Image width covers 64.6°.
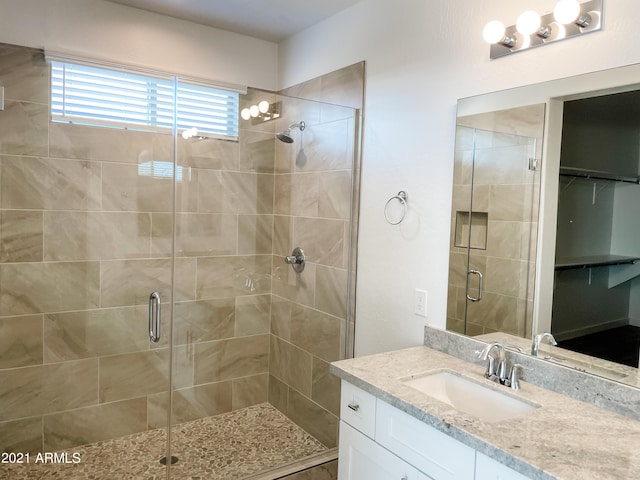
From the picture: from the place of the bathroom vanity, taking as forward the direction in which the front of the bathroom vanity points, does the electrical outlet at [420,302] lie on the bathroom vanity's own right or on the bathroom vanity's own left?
on the bathroom vanity's own right

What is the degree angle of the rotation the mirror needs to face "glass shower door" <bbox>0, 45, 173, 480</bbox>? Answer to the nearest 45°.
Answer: approximately 45° to its right

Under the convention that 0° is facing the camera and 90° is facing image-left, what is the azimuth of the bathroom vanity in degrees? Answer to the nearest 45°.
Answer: approximately 45°

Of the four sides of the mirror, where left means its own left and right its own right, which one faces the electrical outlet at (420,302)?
right

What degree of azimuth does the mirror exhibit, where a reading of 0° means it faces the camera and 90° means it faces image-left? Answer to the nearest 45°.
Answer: approximately 45°
